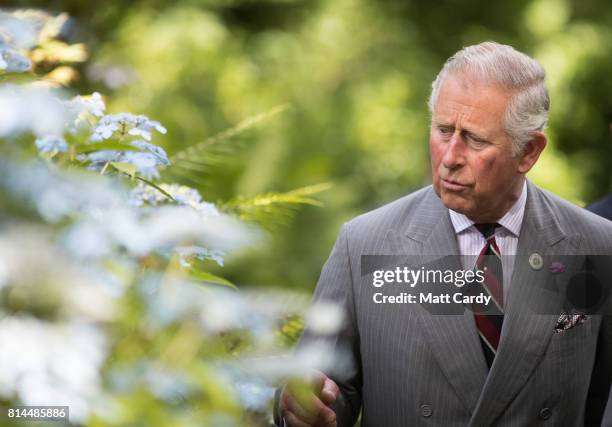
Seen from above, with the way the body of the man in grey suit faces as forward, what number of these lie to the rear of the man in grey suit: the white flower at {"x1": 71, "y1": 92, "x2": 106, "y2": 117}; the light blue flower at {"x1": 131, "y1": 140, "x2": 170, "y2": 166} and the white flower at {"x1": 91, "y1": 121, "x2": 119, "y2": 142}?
0

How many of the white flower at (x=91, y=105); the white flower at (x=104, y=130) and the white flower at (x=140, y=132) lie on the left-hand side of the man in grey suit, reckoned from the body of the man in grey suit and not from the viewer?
0

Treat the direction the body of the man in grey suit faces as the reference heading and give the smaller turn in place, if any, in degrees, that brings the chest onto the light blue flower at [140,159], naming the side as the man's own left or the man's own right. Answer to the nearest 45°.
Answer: approximately 45° to the man's own right

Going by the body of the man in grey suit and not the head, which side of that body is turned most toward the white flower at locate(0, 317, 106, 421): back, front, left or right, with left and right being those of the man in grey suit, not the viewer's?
front

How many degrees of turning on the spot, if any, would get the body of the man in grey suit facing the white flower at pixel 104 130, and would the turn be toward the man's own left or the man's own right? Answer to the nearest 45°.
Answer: approximately 45° to the man's own right

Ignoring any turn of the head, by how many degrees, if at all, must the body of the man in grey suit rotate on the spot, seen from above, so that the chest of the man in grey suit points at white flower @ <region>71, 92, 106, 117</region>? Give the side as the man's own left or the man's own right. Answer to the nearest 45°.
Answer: approximately 45° to the man's own right

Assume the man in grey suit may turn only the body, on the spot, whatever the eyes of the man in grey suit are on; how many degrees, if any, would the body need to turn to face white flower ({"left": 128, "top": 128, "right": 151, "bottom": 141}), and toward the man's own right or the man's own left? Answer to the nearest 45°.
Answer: approximately 45° to the man's own right

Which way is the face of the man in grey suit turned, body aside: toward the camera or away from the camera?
toward the camera

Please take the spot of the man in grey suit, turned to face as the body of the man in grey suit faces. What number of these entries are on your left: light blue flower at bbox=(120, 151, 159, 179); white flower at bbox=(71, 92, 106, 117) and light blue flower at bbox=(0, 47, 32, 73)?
0

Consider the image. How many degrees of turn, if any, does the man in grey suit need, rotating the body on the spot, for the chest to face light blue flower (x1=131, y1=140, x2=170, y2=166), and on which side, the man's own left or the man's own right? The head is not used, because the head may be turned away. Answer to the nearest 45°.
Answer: approximately 45° to the man's own right

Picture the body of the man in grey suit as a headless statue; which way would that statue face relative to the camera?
toward the camera
